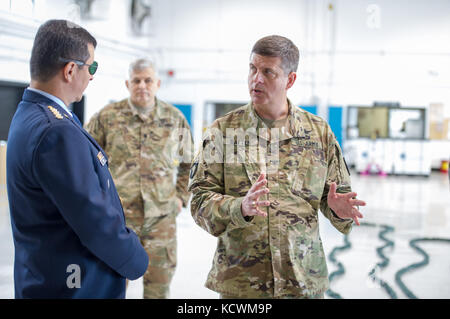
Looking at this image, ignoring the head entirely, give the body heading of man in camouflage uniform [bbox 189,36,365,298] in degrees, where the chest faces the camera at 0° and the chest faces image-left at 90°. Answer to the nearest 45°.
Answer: approximately 0°

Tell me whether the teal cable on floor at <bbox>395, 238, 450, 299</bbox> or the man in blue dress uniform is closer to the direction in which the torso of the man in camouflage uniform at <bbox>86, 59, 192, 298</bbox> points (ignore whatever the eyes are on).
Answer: the man in blue dress uniform

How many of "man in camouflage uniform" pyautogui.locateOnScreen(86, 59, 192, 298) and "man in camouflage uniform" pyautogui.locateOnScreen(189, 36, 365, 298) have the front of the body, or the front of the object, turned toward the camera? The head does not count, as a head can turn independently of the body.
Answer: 2

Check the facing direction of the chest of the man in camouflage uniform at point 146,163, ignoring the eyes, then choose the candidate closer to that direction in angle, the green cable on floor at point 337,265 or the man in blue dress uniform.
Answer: the man in blue dress uniform

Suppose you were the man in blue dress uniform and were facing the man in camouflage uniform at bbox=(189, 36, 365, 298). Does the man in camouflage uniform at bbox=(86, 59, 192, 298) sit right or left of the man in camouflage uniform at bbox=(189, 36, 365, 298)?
left

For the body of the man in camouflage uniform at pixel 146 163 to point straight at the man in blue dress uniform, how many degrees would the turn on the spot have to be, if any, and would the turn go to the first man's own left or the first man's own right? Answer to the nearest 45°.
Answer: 0° — they already face them

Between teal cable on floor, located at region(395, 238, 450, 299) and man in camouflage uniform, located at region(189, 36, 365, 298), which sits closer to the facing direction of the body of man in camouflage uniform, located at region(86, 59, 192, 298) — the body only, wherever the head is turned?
the man in camouflage uniform

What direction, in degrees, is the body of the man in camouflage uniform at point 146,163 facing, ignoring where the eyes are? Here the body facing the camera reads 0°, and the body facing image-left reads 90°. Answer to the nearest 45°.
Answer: approximately 0°

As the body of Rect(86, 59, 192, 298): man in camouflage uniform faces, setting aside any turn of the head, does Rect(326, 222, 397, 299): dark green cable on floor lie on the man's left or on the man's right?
on the man's left

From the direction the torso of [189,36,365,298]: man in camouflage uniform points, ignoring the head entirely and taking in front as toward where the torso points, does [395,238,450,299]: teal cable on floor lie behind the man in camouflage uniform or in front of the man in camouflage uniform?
behind
